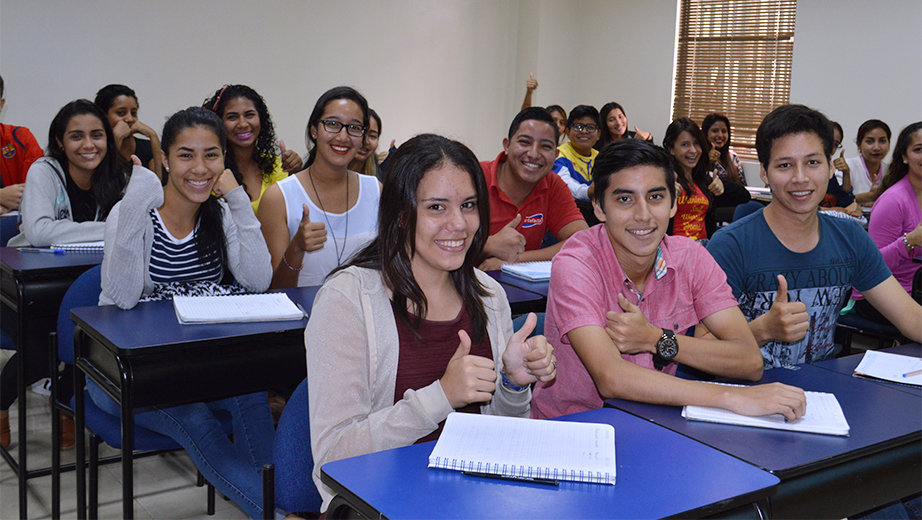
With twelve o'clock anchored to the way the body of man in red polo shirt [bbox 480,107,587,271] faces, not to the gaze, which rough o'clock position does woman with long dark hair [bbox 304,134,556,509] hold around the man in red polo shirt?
The woman with long dark hair is roughly at 12 o'clock from the man in red polo shirt.

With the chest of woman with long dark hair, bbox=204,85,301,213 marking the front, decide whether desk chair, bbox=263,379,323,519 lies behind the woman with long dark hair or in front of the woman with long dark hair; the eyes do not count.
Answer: in front

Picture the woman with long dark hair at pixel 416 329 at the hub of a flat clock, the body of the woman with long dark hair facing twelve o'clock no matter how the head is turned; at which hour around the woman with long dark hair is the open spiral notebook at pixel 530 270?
The open spiral notebook is roughly at 8 o'clock from the woman with long dark hair.

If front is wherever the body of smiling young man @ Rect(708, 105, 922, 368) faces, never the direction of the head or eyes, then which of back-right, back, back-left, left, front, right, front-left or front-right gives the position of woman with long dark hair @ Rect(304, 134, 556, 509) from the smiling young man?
front-right

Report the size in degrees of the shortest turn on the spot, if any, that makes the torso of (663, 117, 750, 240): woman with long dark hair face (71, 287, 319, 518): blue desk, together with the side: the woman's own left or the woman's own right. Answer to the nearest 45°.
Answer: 0° — they already face it

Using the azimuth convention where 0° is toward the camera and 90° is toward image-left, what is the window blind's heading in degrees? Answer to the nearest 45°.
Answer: approximately 0°

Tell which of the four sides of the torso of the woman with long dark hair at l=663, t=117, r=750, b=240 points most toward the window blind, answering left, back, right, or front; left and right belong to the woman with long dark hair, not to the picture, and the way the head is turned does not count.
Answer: back

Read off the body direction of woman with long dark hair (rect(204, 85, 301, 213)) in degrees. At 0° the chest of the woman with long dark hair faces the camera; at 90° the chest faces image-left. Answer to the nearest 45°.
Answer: approximately 0°

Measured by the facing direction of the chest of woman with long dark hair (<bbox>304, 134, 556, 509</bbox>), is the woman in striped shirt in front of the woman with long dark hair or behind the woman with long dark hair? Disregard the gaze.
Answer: behind

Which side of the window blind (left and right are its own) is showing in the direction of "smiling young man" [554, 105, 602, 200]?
front

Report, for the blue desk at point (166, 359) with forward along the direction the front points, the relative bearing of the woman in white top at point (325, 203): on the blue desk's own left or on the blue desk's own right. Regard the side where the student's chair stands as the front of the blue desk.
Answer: on the blue desk's own right

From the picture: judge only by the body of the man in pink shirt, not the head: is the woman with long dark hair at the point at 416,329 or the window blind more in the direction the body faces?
the woman with long dark hair
